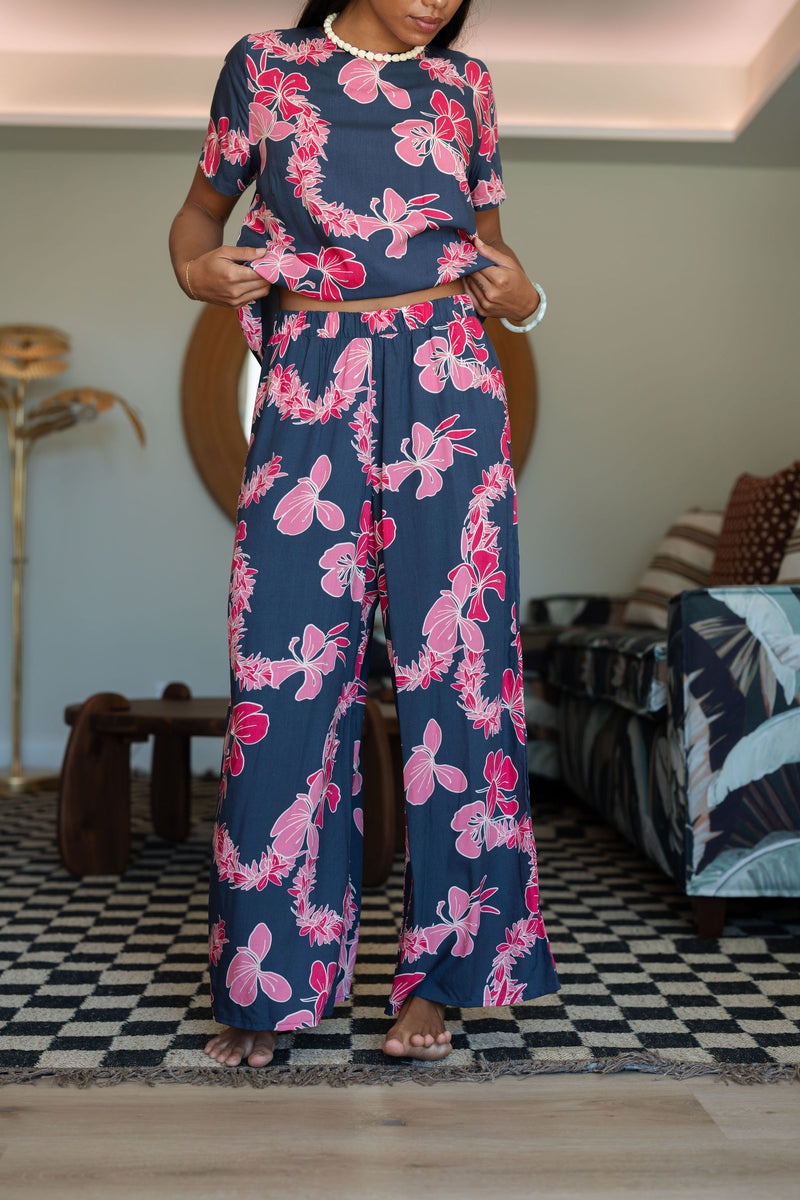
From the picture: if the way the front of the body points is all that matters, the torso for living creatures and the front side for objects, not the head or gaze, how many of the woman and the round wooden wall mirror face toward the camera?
2

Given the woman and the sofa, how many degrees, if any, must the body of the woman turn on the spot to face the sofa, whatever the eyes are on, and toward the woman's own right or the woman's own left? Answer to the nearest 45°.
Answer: approximately 135° to the woman's own left

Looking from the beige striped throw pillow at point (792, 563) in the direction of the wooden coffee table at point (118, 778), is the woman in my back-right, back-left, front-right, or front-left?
front-left

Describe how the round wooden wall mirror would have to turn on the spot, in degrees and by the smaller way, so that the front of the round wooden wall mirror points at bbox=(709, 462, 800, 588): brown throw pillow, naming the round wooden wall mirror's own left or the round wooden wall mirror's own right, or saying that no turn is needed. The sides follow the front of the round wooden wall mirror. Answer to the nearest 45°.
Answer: approximately 45° to the round wooden wall mirror's own left

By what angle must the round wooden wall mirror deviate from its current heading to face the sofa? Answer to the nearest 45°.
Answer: approximately 45° to its left

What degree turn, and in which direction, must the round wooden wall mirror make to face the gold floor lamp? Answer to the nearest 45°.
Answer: approximately 90° to its right

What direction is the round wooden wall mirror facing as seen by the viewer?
toward the camera

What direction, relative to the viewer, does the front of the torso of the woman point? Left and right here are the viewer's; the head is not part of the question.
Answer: facing the viewer

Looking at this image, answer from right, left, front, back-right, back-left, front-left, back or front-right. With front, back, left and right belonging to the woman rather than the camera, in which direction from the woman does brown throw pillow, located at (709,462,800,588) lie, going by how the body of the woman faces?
back-left

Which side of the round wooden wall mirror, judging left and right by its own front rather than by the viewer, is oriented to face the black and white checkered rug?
front
